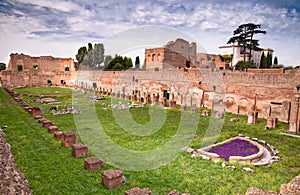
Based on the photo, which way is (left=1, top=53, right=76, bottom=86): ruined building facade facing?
toward the camera

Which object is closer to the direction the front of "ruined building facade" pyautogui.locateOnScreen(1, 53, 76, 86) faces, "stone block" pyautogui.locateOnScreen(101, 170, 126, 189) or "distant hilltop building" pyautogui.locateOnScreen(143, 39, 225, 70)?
the stone block

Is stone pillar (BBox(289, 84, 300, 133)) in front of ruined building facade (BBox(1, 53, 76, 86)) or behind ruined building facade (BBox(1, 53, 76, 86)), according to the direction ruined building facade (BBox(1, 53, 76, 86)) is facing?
in front

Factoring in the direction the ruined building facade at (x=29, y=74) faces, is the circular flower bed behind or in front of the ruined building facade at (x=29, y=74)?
in front

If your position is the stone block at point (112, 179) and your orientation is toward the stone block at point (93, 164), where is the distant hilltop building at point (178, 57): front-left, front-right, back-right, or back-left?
front-right

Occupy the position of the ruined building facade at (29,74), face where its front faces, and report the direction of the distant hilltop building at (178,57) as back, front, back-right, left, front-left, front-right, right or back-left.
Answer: front-left

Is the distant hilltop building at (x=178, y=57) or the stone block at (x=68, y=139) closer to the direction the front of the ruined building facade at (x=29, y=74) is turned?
the stone block

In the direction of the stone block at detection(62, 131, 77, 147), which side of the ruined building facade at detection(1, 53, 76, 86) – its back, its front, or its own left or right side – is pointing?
front

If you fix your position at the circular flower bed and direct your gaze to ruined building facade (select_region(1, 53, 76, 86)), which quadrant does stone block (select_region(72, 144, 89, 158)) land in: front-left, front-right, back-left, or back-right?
front-left

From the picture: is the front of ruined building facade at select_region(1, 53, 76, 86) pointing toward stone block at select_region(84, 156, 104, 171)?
yes

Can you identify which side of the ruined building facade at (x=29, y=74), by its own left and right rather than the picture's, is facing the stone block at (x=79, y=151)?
front

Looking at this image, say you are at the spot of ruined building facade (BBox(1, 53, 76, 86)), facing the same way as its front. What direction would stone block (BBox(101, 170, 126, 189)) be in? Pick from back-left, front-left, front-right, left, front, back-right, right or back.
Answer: front
